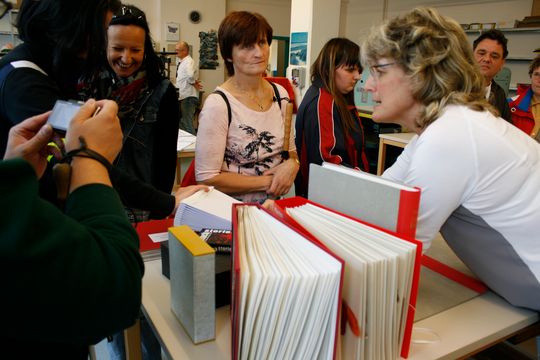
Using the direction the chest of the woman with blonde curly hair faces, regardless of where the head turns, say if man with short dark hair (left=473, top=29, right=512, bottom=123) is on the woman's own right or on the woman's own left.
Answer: on the woman's own right

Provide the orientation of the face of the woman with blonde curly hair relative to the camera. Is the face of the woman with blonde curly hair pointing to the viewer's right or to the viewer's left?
to the viewer's left

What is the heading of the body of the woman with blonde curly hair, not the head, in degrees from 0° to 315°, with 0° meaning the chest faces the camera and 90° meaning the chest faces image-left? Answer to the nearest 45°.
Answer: approximately 90°

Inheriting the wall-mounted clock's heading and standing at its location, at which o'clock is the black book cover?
The black book cover is roughly at 12 o'clock from the wall-mounted clock.

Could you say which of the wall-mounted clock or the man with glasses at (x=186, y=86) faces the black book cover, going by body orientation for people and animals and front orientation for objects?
the wall-mounted clock
